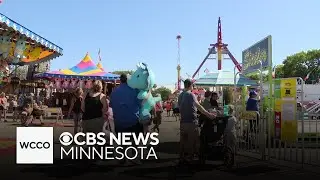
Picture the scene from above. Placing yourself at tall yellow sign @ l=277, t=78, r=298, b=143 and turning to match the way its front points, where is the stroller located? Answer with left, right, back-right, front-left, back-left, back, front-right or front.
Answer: front-right

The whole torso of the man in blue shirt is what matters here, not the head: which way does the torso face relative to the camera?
away from the camera

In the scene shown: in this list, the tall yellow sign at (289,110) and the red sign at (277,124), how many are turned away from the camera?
0

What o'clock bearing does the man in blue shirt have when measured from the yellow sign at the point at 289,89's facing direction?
The man in blue shirt is roughly at 2 o'clock from the yellow sign.

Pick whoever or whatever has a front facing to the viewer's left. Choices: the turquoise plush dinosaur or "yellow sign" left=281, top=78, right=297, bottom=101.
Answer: the turquoise plush dinosaur

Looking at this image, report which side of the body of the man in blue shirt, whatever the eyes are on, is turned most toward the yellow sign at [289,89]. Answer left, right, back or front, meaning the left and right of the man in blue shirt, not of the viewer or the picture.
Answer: right

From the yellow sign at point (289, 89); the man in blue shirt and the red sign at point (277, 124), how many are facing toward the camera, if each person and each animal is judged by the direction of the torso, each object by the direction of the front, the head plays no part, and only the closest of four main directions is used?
2

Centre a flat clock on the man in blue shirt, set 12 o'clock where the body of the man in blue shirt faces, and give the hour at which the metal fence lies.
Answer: The metal fence is roughly at 2 o'clock from the man in blue shirt.

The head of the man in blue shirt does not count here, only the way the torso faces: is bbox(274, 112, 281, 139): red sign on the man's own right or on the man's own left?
on the man's own right
